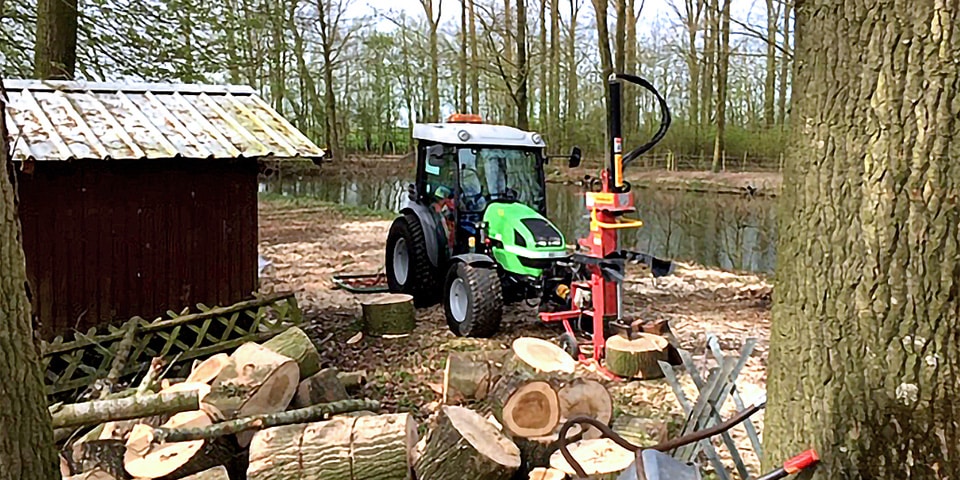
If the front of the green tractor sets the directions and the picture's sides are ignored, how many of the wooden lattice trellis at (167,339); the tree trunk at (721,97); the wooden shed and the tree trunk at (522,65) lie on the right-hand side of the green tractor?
2

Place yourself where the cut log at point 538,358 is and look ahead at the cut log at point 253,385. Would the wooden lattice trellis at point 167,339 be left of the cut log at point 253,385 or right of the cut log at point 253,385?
right

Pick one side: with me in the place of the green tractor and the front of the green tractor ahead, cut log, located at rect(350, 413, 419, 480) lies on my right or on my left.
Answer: on my right

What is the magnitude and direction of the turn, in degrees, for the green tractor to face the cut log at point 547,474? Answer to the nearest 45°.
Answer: approximately 45° to its right

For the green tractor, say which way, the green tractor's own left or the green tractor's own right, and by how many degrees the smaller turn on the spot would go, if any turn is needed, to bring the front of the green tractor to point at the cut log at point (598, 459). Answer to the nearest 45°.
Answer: approximately 45° to the green tractor's own right

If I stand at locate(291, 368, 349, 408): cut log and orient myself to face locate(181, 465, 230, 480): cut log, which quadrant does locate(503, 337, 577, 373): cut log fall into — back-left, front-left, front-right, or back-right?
back-left

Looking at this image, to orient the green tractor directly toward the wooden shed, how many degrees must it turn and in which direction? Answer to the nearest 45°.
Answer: approximately 90° to its right

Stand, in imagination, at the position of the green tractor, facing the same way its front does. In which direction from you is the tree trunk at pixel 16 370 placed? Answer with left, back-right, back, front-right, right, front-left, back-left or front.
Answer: front-right

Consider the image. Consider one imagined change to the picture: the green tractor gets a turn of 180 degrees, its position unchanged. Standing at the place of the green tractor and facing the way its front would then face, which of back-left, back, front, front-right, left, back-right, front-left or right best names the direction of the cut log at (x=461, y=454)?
back-left

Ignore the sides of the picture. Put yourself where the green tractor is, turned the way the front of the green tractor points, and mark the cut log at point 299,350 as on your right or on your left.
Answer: on your right

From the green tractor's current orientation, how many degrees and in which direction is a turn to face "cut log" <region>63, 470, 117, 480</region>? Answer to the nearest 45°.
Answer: approximately 45° to its right

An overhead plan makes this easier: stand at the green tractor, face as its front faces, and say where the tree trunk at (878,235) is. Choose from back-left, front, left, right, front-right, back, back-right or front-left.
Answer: front-right

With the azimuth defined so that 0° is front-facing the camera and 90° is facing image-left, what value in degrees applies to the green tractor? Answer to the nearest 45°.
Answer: approximately 315°

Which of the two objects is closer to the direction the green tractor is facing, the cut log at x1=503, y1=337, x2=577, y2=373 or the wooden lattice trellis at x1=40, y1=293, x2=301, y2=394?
the cut log
